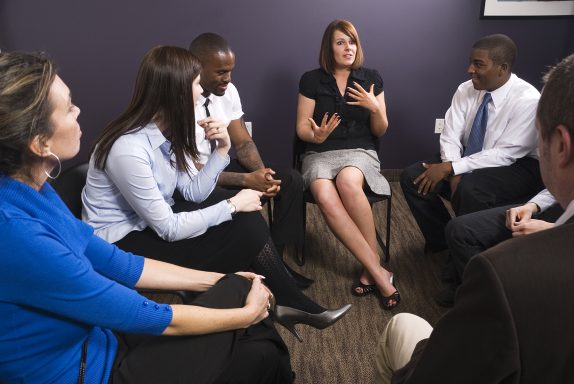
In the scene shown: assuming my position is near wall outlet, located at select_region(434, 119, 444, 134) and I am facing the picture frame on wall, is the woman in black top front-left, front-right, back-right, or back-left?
back-right

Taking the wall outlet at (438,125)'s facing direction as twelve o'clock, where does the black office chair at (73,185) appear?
The black office chair is roughly at 1 o'clock from the wall outlet.

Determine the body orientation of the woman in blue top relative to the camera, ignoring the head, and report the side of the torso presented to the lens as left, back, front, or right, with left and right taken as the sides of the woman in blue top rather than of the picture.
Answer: right

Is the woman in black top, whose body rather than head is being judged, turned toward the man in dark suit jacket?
yes

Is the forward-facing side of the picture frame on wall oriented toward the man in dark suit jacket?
yes

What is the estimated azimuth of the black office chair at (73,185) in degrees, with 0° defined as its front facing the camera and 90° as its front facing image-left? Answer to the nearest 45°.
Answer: approximately 270°

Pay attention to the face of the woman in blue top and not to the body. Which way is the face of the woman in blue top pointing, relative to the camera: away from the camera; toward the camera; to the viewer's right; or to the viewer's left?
to the viewer's right

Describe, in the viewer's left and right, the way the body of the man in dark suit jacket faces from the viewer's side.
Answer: facing away from the viewer and to the left of the viewer

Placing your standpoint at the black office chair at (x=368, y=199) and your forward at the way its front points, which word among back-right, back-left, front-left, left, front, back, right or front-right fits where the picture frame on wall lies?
back-left

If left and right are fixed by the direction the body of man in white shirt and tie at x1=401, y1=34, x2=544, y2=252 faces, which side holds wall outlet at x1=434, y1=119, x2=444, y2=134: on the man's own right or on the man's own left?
on the man's own right

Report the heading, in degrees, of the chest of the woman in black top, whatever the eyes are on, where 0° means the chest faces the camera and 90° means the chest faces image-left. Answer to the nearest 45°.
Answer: approximately 0°

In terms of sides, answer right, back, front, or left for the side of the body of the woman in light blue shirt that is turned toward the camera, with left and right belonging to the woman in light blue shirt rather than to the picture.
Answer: right

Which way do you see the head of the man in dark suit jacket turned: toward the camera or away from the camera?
away from the camera

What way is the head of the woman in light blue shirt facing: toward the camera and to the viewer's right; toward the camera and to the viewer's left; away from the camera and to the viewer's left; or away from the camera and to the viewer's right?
away from the camera and to the viewer's right
